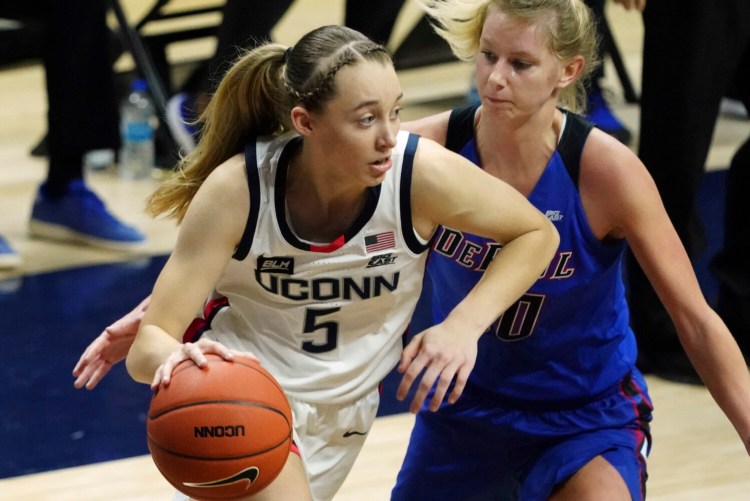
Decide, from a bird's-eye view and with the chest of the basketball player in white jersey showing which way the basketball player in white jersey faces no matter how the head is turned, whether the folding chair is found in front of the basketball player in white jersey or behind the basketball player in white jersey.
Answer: behind

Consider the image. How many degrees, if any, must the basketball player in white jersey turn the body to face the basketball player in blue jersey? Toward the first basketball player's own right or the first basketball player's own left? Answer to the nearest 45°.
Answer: approximately 90° to the first basketball player's own left

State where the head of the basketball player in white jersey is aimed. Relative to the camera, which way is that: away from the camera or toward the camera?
toward the camera

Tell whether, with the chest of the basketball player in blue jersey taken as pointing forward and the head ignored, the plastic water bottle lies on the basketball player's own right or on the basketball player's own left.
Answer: on the basketball player's own right

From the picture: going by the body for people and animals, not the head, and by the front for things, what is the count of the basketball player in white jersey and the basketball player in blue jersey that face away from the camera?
0

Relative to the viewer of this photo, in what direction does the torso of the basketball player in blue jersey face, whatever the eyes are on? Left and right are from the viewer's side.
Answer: facing the viewer and to the left of the viewer

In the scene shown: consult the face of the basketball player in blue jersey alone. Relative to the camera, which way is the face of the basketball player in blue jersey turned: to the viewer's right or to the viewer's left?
to the viewer's left

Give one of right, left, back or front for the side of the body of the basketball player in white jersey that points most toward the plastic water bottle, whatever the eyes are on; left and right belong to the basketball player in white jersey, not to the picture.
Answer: back

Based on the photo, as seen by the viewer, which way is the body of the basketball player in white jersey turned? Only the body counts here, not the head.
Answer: toward the camera
